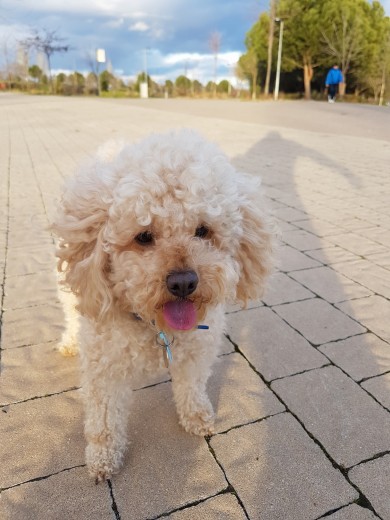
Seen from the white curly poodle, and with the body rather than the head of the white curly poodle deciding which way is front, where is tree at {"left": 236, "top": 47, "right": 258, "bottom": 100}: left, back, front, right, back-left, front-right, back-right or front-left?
back

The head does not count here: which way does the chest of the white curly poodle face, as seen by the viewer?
toward the camera

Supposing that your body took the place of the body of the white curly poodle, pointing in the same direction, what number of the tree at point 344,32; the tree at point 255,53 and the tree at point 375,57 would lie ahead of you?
0

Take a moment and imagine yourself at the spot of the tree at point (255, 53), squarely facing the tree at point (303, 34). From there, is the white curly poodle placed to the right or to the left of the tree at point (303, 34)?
right

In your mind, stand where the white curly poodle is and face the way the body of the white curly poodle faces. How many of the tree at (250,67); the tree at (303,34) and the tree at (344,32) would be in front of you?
0

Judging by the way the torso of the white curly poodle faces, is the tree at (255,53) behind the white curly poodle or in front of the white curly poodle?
behind

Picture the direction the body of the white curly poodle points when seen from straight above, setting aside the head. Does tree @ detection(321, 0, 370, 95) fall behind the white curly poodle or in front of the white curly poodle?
behind

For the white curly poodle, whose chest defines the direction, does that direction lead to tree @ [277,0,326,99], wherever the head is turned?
no

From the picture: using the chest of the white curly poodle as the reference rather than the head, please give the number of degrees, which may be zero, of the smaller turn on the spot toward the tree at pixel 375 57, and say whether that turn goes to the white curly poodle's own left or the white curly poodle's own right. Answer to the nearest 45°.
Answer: approximately 135° to the white curly poodle's own left

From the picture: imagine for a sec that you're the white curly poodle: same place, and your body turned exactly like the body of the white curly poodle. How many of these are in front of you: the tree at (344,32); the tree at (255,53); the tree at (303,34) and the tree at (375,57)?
0
